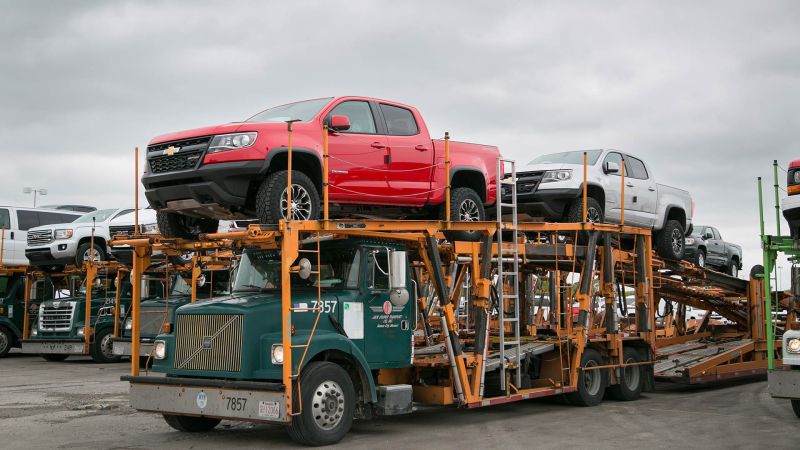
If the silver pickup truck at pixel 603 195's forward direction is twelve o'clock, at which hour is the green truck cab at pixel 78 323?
The green truck cab is roughly at 2 o'clock from the silver pickup truck.

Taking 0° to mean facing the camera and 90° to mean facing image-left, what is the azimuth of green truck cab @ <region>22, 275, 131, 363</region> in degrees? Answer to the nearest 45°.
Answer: approximately 45°

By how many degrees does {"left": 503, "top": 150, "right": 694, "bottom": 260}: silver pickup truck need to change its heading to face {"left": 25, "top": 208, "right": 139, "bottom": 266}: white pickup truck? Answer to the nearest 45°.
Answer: approximately 45° to its right

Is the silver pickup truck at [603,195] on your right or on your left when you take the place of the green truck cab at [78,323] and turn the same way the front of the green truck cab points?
on your left

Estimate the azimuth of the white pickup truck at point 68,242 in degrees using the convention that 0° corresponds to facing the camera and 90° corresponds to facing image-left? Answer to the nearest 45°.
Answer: approximately 45°
